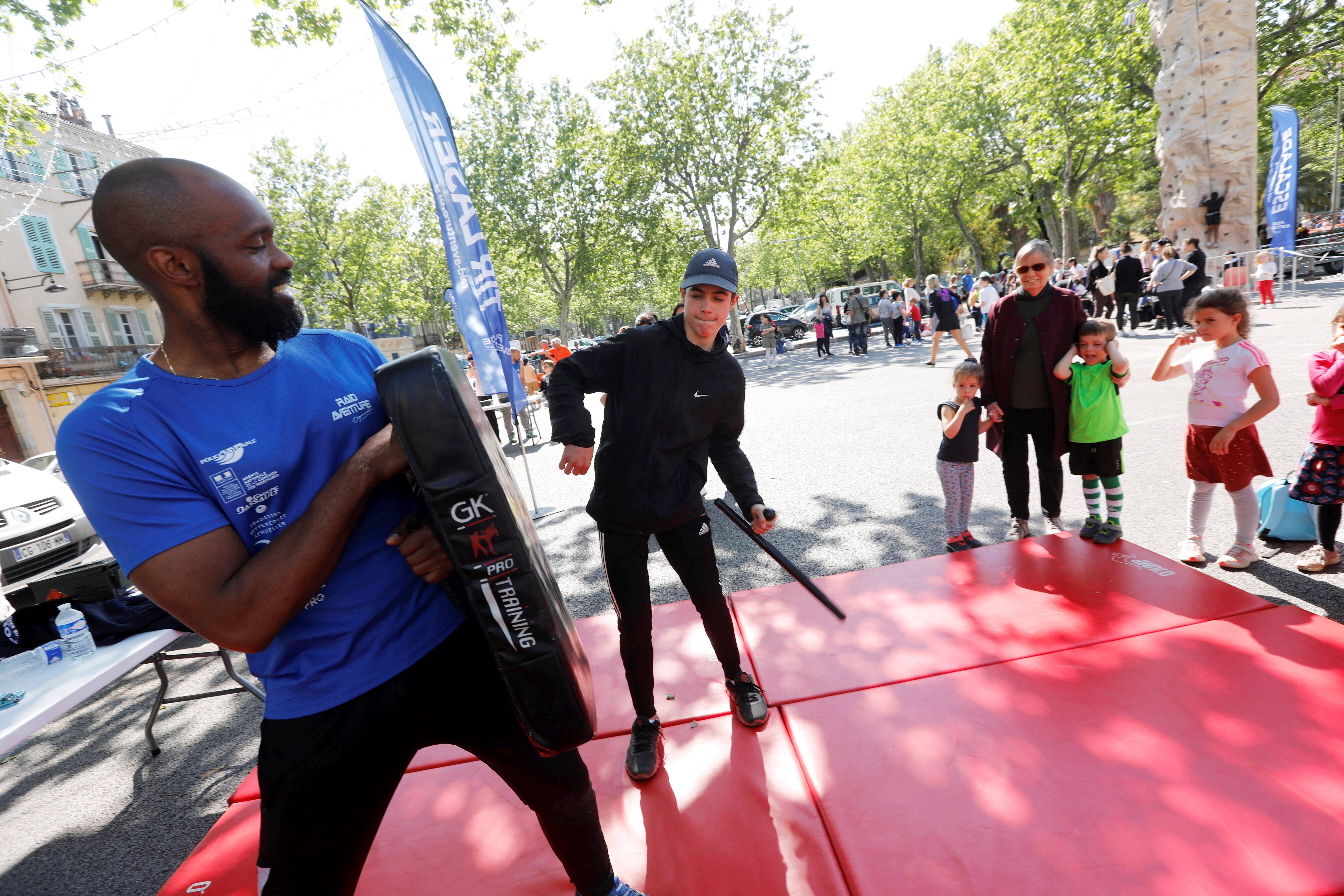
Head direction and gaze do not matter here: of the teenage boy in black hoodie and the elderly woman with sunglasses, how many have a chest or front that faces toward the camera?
2

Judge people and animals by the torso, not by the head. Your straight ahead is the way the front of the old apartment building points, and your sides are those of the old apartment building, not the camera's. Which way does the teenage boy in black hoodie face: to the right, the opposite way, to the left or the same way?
to the right

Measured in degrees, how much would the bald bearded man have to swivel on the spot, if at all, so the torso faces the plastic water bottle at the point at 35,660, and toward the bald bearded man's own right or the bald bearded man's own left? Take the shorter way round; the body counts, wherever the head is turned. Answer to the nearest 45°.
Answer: approximately 180°

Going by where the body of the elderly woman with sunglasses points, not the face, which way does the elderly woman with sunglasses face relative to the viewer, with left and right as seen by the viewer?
facing the viewer

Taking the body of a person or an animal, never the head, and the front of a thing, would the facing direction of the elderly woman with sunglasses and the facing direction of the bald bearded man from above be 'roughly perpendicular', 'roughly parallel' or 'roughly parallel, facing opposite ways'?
roughly perpendicular

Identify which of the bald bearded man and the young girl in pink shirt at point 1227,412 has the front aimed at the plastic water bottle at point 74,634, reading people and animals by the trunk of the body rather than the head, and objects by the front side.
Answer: the young girl in pink shirt

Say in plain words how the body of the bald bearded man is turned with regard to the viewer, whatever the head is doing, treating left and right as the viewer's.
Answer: facing the viewer and to the right of the viewer

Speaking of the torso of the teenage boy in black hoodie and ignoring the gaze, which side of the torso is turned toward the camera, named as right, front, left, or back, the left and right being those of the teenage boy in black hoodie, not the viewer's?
front

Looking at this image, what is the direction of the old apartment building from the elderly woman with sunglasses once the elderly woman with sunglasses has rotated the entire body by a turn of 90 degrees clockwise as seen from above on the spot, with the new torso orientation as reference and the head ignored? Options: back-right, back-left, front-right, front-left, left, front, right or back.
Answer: front

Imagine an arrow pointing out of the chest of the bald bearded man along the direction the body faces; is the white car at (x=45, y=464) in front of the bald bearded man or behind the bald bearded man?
behind

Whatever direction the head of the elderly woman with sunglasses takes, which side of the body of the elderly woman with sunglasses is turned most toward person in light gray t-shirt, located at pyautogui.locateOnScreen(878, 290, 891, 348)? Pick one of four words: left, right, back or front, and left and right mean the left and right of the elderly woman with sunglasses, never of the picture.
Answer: back

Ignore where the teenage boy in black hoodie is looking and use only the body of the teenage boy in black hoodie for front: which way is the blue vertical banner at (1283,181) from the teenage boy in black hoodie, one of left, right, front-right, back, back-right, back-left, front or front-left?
back-left

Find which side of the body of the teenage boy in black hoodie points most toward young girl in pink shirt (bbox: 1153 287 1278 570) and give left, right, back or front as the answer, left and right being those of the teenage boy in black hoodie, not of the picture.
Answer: left

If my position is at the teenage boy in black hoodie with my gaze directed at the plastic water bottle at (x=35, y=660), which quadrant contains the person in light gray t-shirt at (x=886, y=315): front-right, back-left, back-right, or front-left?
back-right

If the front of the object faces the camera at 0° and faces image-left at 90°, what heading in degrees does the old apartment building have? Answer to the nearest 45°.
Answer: approximately 315°

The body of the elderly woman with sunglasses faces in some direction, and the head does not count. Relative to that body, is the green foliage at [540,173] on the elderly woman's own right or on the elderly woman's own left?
on the elderly woman's own right

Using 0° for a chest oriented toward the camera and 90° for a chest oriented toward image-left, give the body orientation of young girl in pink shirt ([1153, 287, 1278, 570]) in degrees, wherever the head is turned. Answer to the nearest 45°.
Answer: approximately 45°
